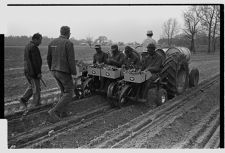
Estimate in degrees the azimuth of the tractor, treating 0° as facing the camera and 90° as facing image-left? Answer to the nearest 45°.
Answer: approximately 225°

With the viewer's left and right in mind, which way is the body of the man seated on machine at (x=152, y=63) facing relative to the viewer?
facing the viewer and to the left of the viewer

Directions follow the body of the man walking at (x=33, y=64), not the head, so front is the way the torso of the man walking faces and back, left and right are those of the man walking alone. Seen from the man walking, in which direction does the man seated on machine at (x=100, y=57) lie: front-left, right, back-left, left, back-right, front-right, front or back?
front-left

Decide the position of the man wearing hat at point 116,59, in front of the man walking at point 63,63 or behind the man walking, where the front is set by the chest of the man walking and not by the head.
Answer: in front

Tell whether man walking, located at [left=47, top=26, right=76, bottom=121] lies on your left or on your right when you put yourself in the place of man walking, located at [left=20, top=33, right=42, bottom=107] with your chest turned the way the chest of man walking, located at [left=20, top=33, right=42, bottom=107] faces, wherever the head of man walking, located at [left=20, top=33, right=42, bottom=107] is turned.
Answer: on your right

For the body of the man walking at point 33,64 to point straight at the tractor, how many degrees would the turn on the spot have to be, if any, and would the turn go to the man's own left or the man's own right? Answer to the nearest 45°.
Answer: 0° — they already face it

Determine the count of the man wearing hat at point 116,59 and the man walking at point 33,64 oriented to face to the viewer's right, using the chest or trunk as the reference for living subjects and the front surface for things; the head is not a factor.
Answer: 1

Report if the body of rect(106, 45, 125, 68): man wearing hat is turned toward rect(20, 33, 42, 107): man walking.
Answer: yes

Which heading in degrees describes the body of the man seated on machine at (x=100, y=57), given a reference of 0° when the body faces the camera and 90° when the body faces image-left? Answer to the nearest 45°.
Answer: approximately 45°

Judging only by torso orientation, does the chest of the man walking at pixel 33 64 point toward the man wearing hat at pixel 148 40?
yes

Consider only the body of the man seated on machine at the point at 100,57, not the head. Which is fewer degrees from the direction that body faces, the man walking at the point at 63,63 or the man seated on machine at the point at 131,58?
the man walking

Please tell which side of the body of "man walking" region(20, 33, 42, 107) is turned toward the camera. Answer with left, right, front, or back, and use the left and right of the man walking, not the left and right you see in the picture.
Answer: right
